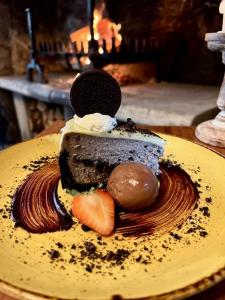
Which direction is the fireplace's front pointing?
toward the camera

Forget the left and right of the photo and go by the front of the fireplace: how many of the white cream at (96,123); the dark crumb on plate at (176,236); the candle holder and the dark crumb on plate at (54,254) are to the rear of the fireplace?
0

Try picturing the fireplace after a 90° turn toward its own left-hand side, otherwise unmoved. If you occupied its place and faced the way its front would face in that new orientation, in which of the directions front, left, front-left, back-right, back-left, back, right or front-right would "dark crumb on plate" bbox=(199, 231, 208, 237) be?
right

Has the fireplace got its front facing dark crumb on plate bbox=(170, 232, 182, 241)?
yes

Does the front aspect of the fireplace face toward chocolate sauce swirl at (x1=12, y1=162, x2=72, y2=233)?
yes

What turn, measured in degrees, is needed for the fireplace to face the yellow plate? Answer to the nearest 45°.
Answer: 0° — it already faces it

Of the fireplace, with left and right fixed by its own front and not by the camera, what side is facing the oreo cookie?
front

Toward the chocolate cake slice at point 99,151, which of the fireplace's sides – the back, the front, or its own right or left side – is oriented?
front

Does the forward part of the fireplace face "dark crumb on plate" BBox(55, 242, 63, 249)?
yes

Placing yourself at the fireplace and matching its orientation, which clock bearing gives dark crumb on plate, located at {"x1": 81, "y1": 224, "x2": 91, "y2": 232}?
The dark crumb on plate is roughly at 12 o'clock from the fireplace.

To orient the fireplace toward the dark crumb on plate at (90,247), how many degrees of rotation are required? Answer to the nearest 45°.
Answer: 0° — it already faces it

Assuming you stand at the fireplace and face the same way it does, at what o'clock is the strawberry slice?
The strawberry slice is roughly at 12 o'clock from the fireplace.

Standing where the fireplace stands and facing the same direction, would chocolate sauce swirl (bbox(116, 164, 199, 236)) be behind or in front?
in front

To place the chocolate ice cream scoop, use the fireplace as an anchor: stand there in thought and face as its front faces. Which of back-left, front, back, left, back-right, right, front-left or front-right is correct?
front

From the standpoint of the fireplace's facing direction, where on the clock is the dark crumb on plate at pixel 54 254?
The dark crumb on plate is roughly at 12 o'clock from the fireplace.

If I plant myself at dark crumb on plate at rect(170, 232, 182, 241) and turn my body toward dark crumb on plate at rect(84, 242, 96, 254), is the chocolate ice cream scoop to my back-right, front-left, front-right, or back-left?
front-right

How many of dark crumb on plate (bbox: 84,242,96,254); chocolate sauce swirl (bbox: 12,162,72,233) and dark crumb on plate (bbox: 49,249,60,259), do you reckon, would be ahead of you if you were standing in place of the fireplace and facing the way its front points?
3
